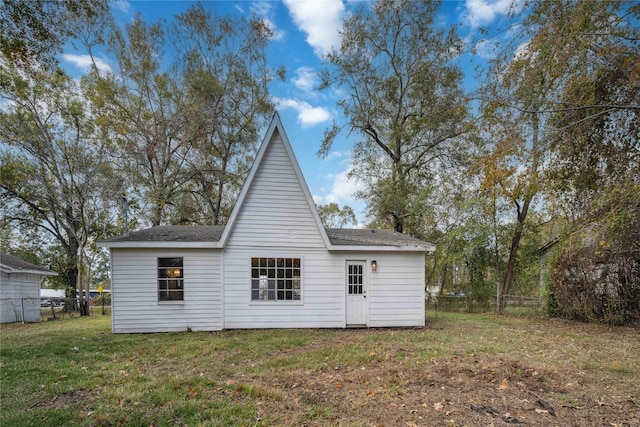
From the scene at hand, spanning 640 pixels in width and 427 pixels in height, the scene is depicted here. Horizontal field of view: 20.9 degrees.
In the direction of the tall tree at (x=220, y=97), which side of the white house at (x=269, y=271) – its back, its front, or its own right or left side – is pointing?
back

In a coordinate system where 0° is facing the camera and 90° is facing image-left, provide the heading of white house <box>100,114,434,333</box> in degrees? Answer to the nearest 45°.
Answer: approximately 0°

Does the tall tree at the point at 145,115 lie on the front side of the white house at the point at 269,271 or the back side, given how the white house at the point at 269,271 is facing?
on the back side
